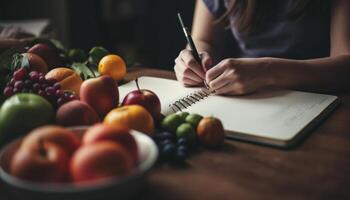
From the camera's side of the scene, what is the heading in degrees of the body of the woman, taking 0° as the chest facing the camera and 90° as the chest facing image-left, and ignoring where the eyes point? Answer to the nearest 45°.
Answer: approximately 45°
